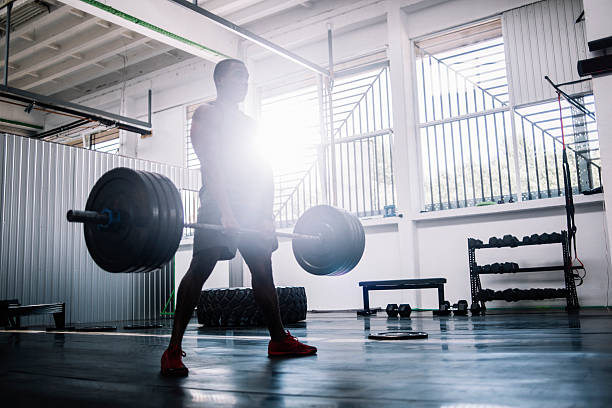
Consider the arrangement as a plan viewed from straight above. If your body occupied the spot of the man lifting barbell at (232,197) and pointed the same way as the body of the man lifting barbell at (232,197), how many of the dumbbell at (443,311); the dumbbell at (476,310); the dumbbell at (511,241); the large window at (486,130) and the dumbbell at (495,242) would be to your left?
5

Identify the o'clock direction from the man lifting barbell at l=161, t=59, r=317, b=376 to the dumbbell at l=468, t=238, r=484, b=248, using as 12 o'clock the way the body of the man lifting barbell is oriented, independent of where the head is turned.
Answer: The dumbbell is roughly at 9 o'clock from the man lifting barbell.

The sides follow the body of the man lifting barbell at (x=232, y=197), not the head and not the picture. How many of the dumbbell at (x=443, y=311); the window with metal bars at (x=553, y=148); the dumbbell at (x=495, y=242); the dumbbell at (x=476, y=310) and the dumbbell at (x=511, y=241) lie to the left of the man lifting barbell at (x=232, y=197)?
5

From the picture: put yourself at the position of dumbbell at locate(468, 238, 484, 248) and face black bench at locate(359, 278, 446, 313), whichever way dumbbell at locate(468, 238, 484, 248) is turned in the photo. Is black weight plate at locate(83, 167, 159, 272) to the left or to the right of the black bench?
left

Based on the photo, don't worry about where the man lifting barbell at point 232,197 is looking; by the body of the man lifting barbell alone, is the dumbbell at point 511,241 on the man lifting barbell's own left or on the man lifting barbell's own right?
on the man lifting barbell's own left

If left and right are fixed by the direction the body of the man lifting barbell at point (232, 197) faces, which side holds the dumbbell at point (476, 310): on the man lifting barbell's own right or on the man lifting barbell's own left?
on the man lifting barbell's own left

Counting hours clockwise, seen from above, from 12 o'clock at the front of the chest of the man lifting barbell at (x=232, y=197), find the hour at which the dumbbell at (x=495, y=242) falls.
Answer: The dumbbell is roughly at 9 o'clock from the man lifting barbell.

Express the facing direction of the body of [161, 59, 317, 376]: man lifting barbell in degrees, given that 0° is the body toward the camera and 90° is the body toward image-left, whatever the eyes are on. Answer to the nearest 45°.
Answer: approximately 315°

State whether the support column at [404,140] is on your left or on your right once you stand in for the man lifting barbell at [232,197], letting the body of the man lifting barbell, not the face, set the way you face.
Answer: on your left

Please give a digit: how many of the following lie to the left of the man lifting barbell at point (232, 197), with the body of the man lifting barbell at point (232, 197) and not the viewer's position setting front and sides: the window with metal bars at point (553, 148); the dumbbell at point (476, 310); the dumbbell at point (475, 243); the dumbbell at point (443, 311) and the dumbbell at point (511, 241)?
5
